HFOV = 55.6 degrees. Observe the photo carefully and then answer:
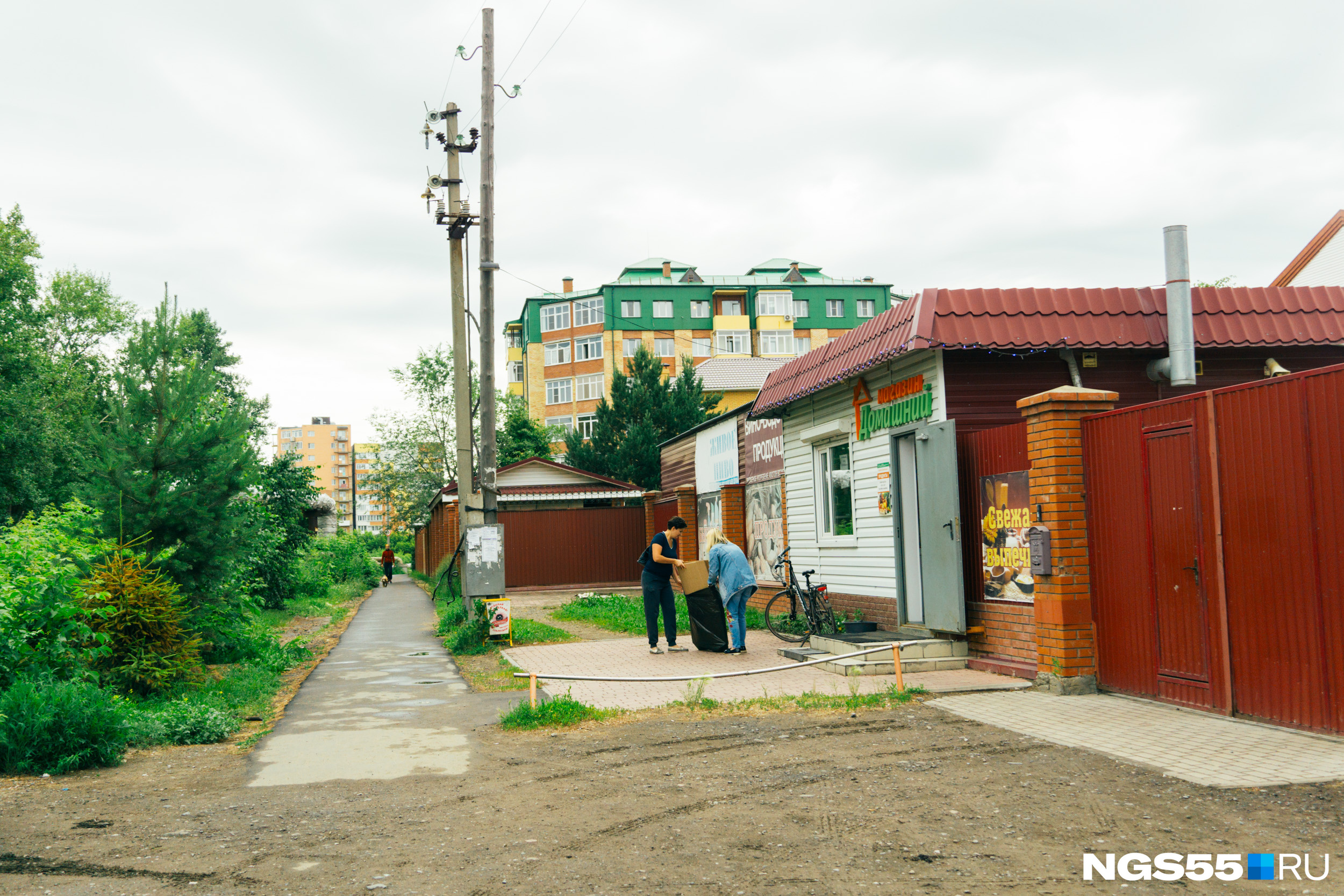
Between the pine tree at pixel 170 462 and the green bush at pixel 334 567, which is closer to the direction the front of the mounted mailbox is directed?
the pine tree

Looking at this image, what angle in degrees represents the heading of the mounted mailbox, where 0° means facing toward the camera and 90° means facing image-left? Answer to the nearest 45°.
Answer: approximately 45°

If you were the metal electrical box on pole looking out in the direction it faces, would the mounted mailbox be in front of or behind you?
in front

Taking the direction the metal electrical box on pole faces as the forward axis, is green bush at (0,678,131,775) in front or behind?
in front

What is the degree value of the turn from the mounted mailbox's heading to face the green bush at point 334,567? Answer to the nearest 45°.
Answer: approximately 90° to its right

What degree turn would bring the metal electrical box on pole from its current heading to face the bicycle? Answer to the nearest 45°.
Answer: approximately 45° to its left

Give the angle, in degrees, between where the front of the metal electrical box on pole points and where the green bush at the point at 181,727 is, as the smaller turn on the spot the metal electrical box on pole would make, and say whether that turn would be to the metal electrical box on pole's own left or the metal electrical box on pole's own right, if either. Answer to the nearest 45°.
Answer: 0° — it already faces it

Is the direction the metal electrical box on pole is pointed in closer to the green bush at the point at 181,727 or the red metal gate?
the green bush

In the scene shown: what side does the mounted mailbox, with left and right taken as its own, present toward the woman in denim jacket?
right

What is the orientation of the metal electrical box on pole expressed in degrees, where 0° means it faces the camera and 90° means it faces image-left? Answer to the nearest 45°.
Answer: approximately 0°

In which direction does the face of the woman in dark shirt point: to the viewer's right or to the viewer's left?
to the viewer's right

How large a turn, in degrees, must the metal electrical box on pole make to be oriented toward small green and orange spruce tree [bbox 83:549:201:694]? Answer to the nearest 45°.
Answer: approximately 45° to its right
